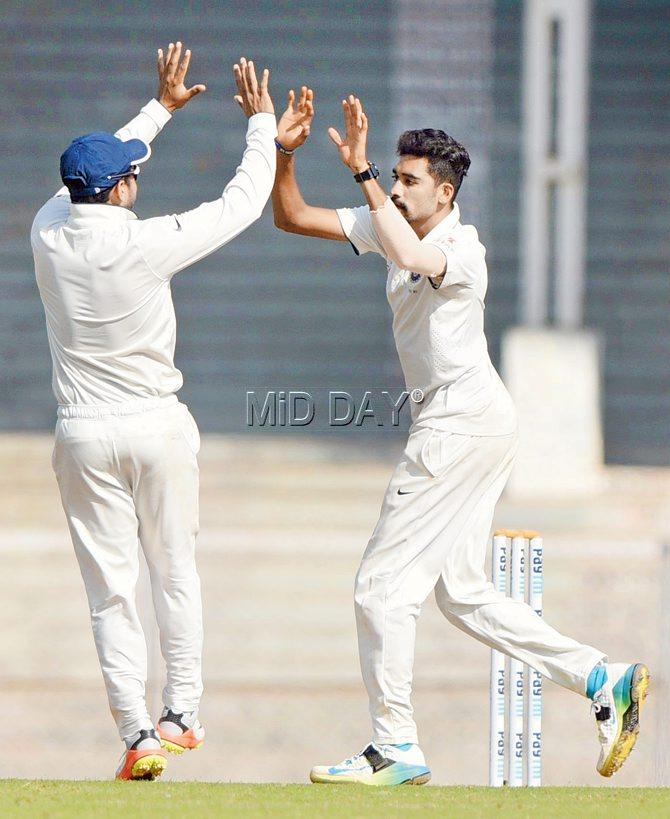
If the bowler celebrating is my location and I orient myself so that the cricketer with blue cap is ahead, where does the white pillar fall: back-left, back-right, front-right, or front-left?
back-right

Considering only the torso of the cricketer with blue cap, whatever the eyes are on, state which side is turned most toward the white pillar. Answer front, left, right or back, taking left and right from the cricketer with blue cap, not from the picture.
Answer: front

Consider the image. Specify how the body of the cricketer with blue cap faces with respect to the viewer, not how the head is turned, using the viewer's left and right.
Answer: facing away from the viewer and to the right of the viewer

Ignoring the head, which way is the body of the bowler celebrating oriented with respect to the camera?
to the viewer's left

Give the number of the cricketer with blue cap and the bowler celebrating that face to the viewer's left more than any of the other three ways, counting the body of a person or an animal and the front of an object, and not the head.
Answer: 1

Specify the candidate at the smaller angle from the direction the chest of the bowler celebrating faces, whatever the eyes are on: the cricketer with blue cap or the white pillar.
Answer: the cricketer with blue cap

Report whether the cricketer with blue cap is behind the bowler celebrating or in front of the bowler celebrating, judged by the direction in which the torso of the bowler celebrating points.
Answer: in front

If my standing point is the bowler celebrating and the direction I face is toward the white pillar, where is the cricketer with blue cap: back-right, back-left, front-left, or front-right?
back-left

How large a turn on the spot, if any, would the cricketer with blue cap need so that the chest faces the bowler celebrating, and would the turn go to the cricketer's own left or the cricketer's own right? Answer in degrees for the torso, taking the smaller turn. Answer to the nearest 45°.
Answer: approximately 45° to the cricketer's own right

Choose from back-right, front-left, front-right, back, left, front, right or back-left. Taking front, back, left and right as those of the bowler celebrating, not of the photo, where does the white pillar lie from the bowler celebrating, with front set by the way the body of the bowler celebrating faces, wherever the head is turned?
right
